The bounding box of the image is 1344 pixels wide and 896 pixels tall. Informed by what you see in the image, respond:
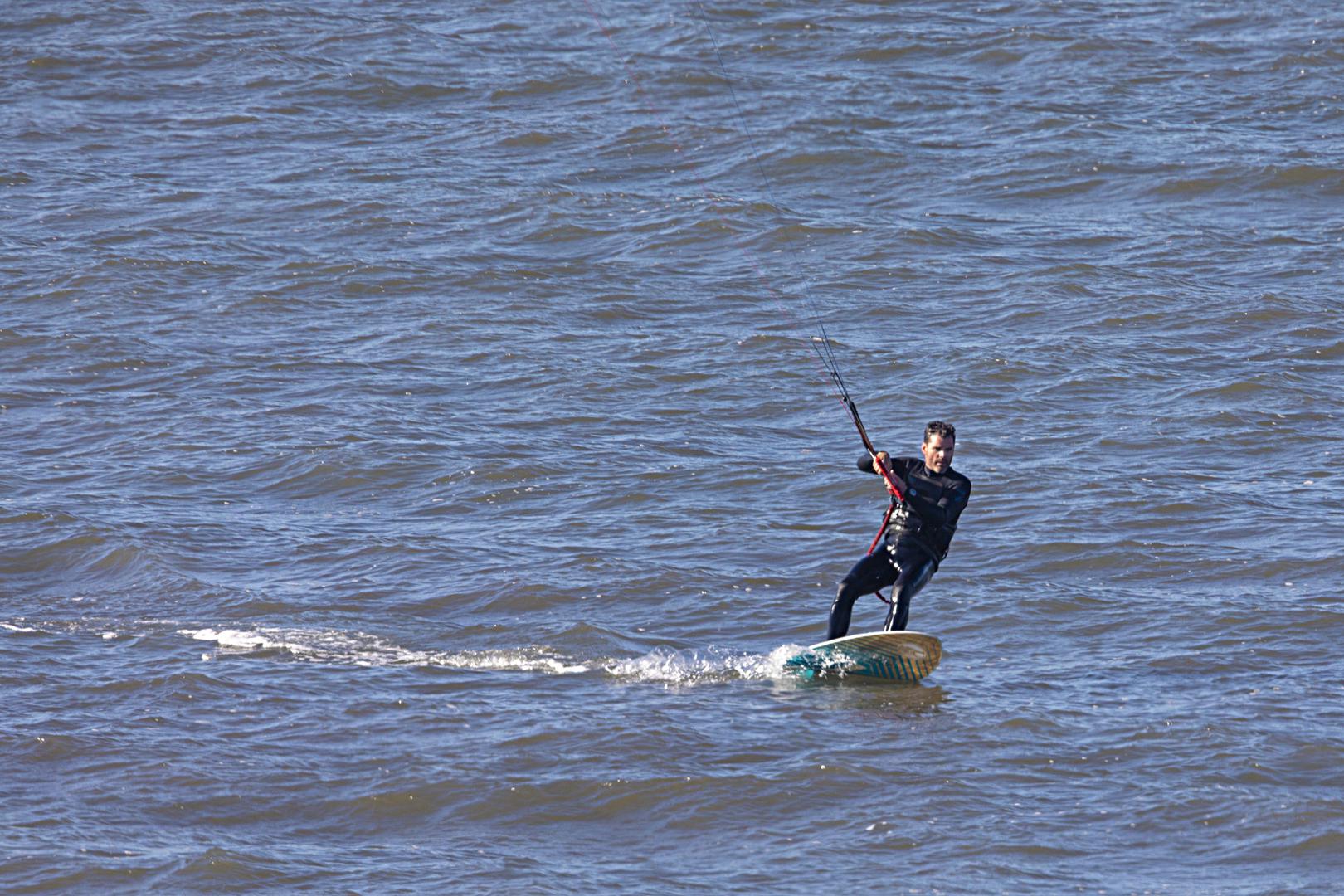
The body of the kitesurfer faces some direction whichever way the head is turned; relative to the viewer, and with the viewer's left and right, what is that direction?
facing the viewer and to the left of the viewer
